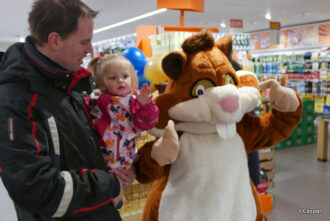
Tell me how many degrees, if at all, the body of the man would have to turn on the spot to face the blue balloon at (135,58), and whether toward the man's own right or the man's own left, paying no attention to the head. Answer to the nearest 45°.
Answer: approximately 90° to the man's own left

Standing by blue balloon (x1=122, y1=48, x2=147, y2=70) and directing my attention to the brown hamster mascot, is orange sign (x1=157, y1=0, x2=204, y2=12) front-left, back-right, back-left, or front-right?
back-left

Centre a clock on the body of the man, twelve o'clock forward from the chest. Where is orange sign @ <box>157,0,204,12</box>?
The orange sign is roughly at 10 o'clock from the man.

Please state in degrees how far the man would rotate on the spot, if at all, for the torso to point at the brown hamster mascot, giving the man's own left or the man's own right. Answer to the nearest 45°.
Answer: approximately 45° to the man's own left

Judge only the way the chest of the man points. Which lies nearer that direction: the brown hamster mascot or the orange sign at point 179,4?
the brown hamster mascot

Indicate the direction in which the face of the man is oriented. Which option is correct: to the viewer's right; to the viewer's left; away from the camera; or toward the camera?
to the viewer's right

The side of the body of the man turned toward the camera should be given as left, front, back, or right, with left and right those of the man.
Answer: right
